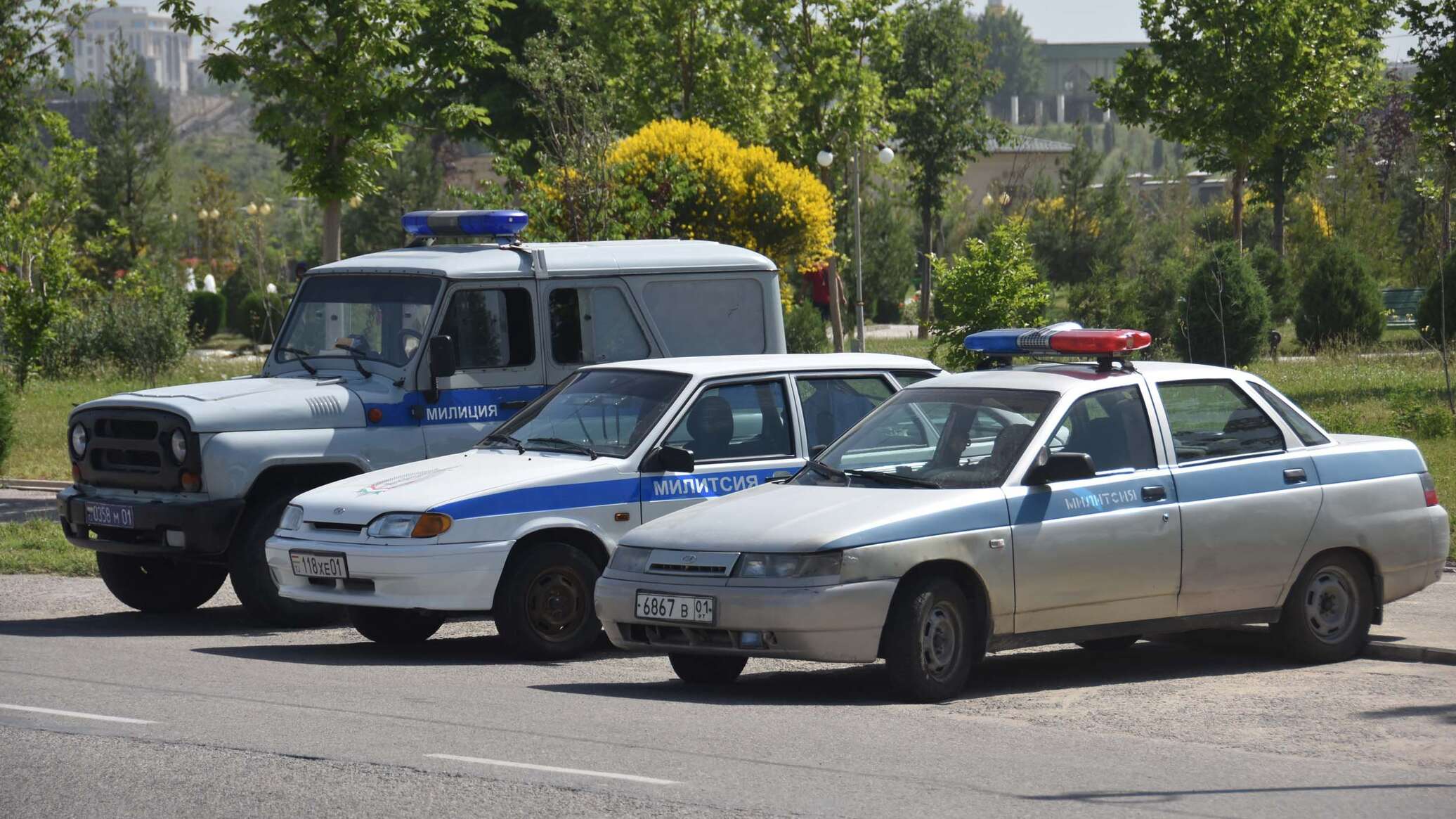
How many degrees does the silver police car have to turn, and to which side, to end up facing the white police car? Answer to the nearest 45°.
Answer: approximately 45° to its right

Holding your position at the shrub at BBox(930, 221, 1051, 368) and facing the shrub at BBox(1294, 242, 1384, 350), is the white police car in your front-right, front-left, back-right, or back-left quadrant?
back-right

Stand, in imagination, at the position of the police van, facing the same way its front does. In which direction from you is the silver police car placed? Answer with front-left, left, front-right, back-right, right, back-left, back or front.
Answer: left

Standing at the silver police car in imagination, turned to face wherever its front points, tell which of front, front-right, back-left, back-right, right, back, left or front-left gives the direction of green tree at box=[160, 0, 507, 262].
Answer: right

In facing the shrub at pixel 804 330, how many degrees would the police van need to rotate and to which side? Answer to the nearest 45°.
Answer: approximately 135° to its right

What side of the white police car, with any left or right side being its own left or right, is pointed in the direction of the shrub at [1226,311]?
back

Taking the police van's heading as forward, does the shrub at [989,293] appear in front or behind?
behind

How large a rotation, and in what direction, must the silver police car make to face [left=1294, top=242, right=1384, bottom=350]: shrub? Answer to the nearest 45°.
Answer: approximately 135° to its right

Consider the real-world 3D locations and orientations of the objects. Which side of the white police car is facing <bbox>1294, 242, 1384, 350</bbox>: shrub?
back

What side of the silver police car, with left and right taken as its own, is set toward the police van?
right
